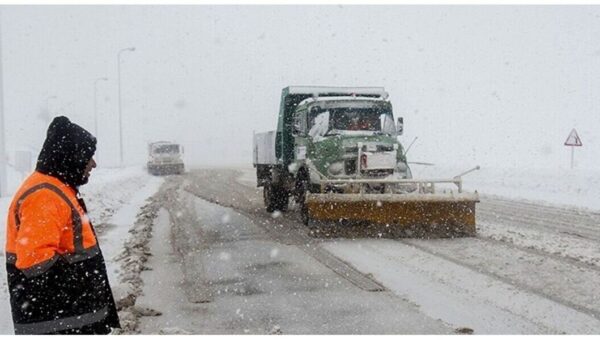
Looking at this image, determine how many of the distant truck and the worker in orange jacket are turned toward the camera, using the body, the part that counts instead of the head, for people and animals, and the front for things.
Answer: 1

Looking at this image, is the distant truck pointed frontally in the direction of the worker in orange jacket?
yes

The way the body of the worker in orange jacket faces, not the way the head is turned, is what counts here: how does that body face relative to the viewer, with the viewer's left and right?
facing to the right of the viewer

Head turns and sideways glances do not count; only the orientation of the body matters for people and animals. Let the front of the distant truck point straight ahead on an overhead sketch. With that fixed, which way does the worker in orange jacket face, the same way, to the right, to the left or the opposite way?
to the left

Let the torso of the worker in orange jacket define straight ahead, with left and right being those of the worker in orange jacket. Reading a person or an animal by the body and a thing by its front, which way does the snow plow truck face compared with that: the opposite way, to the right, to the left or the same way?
to the right

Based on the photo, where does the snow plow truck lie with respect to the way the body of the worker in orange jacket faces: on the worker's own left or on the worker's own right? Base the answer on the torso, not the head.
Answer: on the worker's own left

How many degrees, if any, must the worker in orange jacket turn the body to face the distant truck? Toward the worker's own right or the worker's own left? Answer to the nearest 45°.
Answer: approximately 90° to the worker's own left

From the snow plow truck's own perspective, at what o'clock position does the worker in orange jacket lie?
The worker in orange jacket is roughly at 2 o'clock from the snow plow truck.

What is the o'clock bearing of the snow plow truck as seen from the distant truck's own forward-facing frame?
The snow plow truck is roughly at 12 o'clock from the distant truck.

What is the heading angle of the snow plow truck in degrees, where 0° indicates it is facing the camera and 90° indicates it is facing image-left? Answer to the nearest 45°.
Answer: approximately 315°

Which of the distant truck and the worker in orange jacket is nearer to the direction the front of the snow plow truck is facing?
the worker in orange jacket

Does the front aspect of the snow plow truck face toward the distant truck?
no

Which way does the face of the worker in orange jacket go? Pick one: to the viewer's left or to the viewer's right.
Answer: to the viewer's right

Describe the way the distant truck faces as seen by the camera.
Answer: facing the viewer
